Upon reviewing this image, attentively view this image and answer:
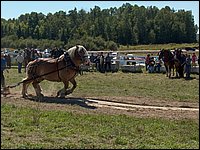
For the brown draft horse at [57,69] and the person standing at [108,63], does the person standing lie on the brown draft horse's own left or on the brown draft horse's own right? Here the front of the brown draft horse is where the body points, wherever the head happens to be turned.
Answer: on the brown draft horse's own left

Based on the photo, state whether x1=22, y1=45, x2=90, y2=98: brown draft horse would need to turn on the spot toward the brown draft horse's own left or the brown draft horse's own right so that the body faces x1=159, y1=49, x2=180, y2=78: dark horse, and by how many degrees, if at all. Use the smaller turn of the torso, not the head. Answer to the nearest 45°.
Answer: approximately 45° to the brown draft horse's own left

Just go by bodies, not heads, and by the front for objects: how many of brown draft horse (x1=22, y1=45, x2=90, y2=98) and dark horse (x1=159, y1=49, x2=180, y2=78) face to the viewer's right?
1

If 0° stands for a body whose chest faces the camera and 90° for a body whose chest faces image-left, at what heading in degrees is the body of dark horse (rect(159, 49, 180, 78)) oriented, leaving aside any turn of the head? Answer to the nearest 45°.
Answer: approximately 45°

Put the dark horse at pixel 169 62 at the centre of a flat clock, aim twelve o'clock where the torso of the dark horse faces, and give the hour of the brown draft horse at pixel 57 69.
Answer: The brown draft horse is roughly at 11 o'clock from the dark horse.

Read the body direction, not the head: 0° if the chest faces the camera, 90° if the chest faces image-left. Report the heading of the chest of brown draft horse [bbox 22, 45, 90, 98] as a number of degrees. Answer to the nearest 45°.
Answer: approximately 270°
